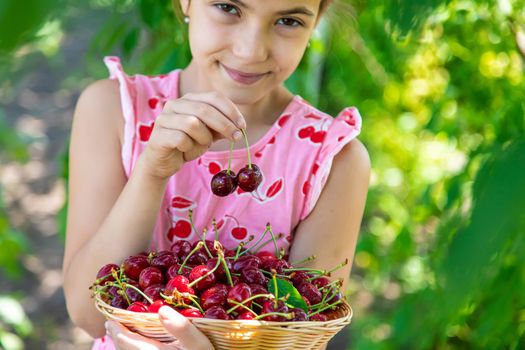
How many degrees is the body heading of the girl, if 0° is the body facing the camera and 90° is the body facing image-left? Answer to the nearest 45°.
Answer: approximately 0°
